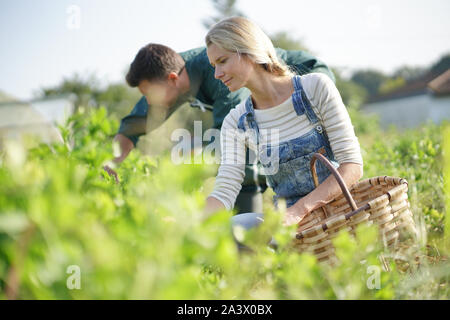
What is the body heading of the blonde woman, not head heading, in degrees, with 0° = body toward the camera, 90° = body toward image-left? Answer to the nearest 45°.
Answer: approximately 45°
